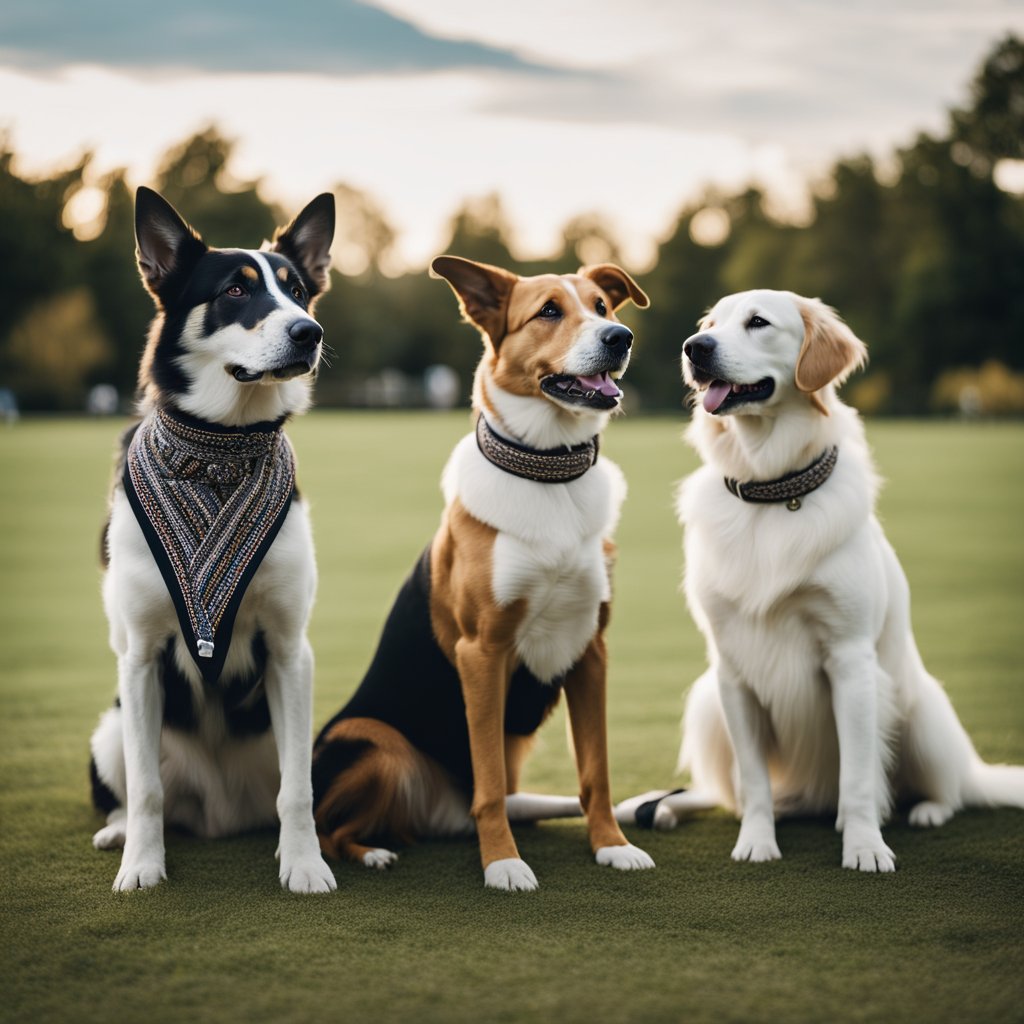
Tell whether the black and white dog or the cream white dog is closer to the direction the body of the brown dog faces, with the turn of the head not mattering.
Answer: the cream white dog

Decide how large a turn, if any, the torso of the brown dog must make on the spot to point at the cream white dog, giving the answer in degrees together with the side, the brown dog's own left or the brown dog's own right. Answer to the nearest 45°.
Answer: approximately 45° to the brown dog's own left

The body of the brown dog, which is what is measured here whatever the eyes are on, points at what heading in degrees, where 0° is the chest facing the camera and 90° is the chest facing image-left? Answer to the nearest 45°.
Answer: approximately 315°
